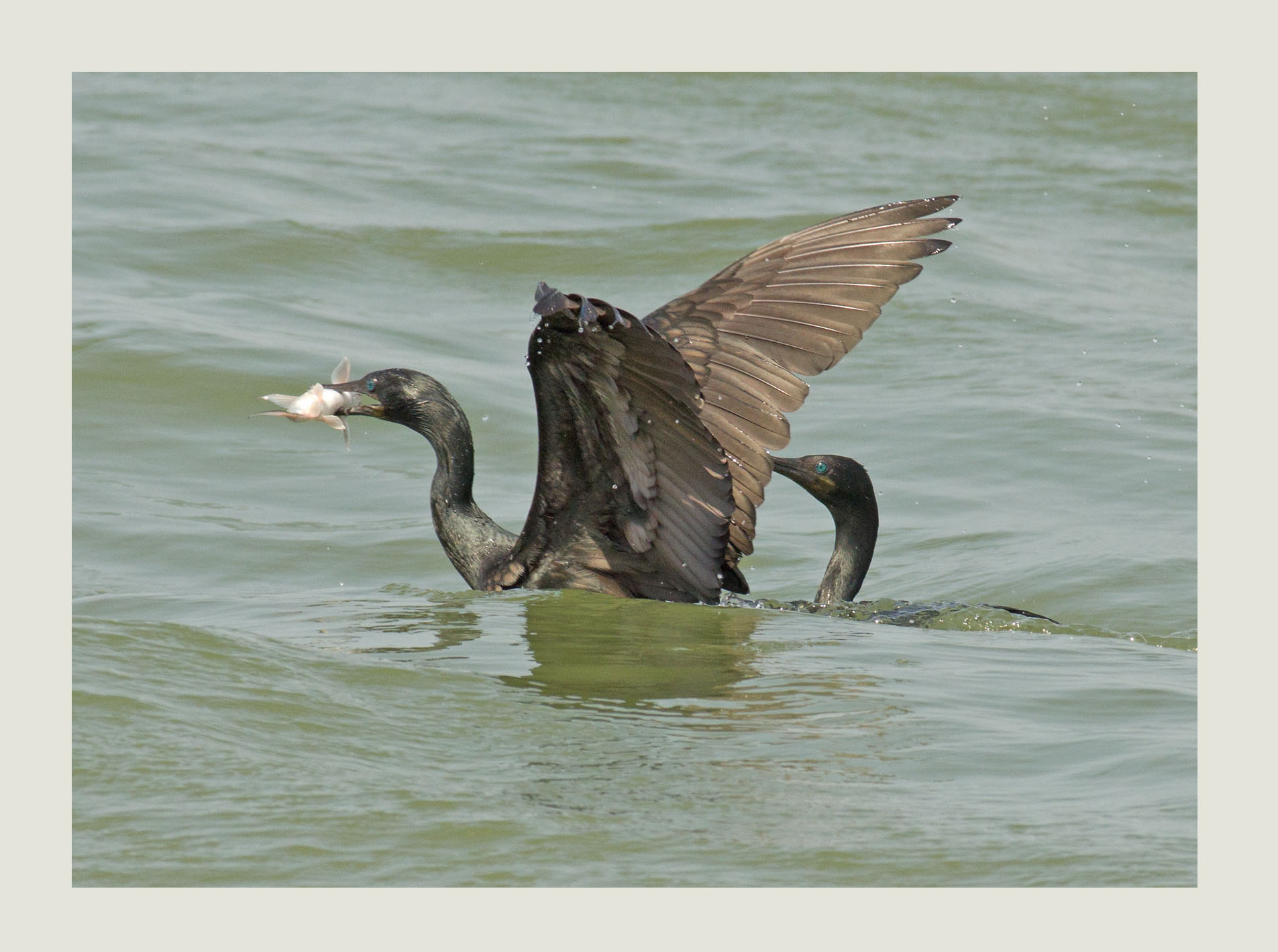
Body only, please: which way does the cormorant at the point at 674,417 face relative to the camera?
to the viewer's left

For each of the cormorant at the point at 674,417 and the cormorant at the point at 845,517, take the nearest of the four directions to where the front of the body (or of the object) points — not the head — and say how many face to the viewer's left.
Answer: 2

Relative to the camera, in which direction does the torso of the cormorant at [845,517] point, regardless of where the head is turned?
to the viewer's left

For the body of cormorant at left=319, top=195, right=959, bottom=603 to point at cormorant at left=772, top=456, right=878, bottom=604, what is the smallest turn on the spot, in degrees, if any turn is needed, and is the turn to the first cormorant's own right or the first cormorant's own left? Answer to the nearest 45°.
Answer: approximately 135° to the first cormorant's own right
